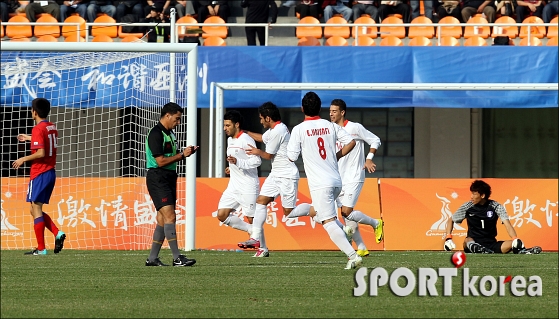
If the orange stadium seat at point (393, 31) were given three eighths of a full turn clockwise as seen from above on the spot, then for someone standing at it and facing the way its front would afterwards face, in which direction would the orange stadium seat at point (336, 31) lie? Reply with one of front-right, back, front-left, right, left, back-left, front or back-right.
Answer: front-left

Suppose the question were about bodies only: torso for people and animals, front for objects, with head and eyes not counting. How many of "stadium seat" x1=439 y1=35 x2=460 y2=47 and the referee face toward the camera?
1

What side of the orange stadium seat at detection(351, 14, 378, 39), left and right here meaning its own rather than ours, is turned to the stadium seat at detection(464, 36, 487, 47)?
left

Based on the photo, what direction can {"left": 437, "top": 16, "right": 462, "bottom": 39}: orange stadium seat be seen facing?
toward the camera

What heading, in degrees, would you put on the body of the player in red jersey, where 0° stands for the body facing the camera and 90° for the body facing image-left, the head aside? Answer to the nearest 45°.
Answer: approximately 135°

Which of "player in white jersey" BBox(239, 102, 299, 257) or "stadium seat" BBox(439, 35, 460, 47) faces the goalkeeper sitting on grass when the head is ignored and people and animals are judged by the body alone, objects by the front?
the stadium seat

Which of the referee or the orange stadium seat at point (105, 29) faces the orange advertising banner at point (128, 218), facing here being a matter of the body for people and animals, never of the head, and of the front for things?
the orange stadium seat

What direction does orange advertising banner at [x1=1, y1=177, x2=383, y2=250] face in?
toward the camera

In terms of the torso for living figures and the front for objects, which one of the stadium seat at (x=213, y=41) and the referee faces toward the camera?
the stadium seat

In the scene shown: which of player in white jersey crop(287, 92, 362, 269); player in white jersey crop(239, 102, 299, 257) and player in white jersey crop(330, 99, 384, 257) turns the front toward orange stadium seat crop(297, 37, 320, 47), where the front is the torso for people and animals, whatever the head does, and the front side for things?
player in white jersey crop(287, 92, 362, 269)

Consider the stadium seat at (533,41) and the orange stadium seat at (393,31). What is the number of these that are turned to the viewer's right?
0

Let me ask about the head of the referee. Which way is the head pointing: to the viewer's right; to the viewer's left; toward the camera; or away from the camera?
to the viewer's right

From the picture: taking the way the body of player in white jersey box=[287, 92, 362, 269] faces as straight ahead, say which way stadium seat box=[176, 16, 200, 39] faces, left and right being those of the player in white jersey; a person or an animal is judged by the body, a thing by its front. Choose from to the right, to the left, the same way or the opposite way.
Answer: the opposite way

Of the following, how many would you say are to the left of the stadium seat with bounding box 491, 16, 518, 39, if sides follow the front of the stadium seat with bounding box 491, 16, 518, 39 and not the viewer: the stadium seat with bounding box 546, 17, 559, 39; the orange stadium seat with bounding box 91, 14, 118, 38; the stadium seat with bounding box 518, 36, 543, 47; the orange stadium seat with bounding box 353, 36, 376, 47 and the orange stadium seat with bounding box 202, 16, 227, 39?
2

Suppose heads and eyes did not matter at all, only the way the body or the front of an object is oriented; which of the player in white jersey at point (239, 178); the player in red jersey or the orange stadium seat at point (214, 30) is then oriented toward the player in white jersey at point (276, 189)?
the orange stadium seat

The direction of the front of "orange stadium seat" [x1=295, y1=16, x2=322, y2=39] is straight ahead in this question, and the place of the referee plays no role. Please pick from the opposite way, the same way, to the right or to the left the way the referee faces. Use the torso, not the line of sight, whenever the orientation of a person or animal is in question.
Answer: to the left
